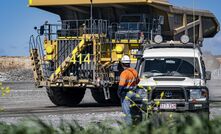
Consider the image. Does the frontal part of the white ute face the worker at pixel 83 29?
no

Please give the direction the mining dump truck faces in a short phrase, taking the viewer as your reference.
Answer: facing the viewer and to the left of the viewer

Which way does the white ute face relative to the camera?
toward the camera

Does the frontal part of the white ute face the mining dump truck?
no

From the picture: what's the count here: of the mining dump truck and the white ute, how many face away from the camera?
0
